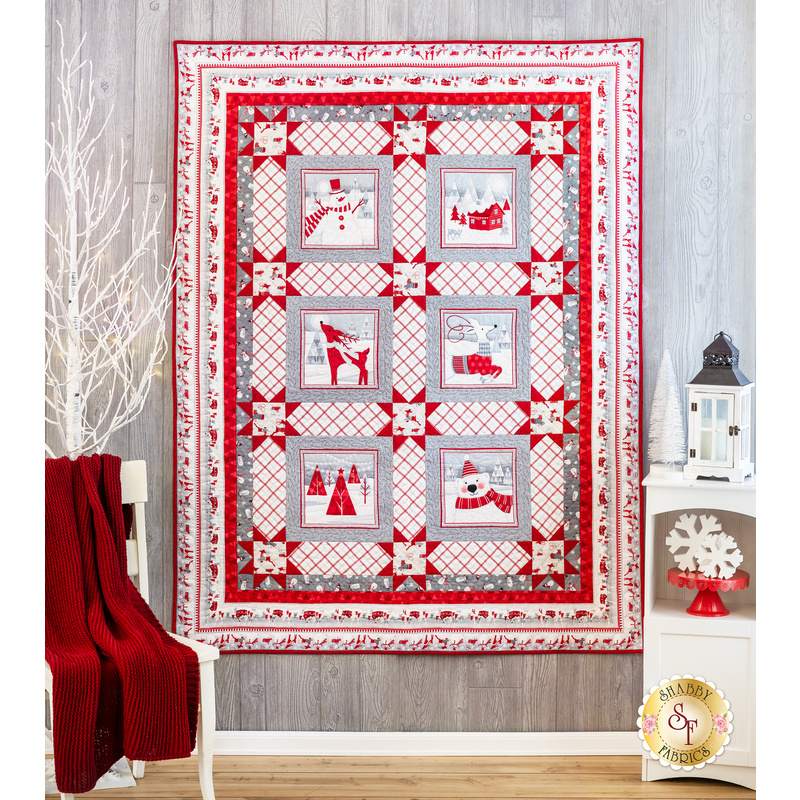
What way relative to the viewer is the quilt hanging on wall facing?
toward the camera

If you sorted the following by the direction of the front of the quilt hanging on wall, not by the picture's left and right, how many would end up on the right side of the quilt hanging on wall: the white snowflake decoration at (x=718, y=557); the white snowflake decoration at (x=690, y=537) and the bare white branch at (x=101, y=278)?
1

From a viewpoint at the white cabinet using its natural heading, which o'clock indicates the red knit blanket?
The red knit blanket is roughly at 2 o'clock from the white cabinet.

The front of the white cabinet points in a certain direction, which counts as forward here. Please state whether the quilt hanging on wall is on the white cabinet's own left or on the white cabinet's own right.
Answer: on the white cabinet's own right

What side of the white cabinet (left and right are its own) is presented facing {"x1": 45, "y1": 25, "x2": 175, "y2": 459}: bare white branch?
right

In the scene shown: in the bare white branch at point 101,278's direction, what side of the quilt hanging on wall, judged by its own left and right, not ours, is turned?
right

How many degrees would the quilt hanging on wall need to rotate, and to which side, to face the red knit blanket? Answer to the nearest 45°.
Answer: approximately 45° to its right

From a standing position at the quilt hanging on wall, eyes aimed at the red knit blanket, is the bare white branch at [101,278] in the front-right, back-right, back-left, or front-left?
front-right

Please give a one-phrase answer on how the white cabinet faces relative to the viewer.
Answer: facing the viewer

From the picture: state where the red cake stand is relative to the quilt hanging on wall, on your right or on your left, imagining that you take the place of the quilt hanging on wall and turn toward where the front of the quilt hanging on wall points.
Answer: on your left

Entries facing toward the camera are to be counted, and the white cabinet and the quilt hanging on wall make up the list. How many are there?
2
